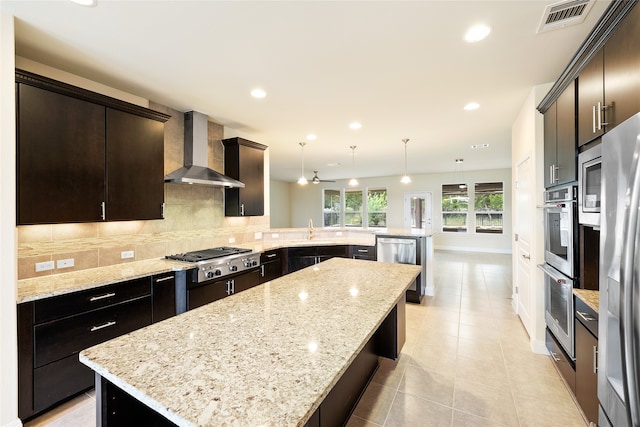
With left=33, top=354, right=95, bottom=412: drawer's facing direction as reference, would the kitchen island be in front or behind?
in front

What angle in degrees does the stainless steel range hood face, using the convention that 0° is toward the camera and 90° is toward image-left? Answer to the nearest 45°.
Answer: approximately 315°

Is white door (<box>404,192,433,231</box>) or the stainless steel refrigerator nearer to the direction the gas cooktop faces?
the stainless steel refrigerator

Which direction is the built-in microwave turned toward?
to the viewer's left

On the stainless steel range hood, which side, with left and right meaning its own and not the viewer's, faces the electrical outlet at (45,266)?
right

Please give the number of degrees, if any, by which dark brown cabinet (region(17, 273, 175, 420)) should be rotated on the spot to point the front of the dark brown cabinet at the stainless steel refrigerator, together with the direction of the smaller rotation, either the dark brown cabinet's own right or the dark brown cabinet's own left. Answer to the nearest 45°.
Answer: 0° — it already faces it

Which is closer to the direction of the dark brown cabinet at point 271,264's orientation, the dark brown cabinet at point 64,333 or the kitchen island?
the kitchen island

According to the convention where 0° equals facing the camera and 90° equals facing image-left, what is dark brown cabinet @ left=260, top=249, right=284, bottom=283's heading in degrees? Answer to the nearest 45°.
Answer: approximately 315°

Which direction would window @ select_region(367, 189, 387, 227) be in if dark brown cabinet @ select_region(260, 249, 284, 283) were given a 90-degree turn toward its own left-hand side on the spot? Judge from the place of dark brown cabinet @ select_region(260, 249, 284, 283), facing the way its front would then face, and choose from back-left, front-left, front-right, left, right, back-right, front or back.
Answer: front

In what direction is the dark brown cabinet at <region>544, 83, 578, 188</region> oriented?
to the viewer's left

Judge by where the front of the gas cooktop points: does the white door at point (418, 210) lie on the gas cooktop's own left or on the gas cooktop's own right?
on the gas cooktop's own left
